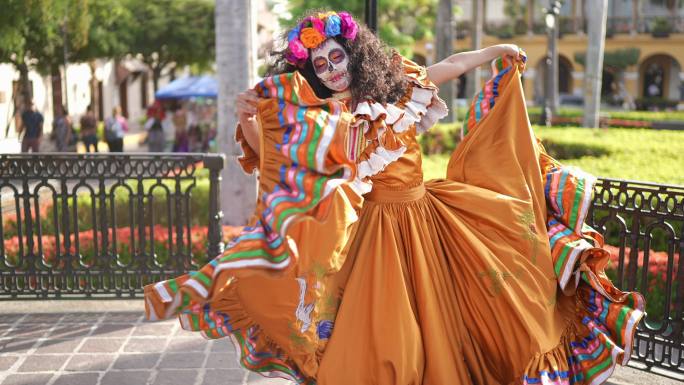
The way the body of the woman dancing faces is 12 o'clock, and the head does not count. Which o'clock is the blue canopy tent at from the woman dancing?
The blue canopy tent is roughly at 4 o'clock from the woman dancing.

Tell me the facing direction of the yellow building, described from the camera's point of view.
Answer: facing the viewer

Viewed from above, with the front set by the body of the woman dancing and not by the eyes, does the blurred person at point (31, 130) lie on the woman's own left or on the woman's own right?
on the woman's own right

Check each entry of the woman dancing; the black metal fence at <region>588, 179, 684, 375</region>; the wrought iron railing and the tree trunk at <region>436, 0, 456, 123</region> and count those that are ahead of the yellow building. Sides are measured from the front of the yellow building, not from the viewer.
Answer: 4

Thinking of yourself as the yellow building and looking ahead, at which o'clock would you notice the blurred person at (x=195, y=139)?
The blurred person is roughly at 1 o'clock from the yellow building.

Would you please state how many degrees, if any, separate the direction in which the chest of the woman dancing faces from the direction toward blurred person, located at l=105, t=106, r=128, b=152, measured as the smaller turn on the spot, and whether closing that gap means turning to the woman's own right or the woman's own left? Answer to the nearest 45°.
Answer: approximately 90° to the woman's own right

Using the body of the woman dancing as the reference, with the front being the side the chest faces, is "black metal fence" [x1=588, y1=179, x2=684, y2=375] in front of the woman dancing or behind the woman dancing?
behind

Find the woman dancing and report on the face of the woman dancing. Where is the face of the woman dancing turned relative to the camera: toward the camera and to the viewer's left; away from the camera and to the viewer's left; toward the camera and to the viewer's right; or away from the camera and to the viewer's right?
toward the camera and to the viewer's left

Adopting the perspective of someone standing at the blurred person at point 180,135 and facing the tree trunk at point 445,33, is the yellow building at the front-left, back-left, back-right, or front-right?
front-left

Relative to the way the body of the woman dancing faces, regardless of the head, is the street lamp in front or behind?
behind

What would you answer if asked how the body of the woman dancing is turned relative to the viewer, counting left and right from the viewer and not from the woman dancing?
facing the viewer and to the left of the viewer

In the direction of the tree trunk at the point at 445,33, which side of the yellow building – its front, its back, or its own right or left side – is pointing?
front

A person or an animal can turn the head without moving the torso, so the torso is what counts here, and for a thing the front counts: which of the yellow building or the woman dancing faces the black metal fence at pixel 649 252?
the yellow building

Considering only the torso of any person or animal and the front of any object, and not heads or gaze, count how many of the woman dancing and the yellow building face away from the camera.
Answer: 0

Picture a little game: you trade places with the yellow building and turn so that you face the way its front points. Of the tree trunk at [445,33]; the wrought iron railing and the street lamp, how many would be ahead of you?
3
